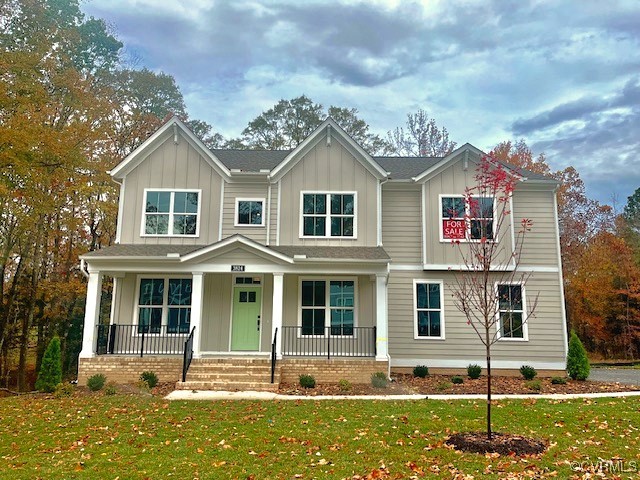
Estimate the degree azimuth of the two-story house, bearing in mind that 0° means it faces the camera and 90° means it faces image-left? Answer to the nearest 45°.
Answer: approximately 0°
